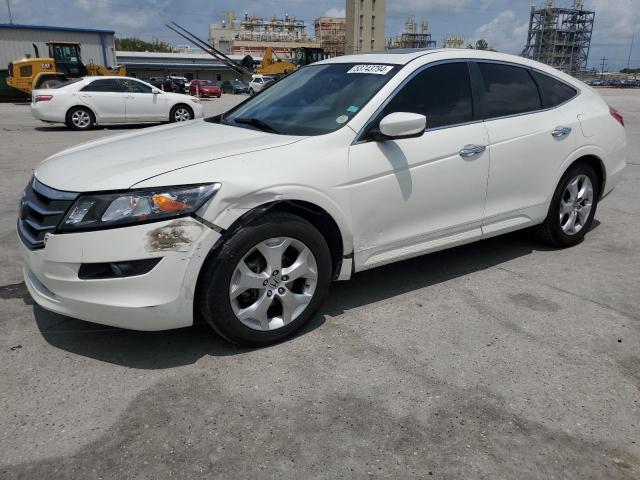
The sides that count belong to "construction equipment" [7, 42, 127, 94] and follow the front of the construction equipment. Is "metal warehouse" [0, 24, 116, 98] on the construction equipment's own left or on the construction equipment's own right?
on the construction equipment's own left

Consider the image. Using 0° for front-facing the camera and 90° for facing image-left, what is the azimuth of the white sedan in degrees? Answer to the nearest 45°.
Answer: approximately 270°

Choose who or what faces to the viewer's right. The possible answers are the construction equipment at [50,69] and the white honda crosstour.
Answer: the construction equipment

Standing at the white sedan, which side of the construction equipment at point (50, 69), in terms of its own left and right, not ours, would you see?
right

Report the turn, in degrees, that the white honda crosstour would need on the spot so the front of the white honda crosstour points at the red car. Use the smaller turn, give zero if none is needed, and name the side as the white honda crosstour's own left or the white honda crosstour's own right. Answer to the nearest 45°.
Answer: approximately 135° to the white honda crosstour's own right

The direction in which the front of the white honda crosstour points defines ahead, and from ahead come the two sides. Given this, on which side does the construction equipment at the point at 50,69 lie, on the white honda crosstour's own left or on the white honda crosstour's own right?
on the white honda crosstour's own right

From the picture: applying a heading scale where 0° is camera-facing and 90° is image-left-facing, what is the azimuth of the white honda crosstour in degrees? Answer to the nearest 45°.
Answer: approximately 45°

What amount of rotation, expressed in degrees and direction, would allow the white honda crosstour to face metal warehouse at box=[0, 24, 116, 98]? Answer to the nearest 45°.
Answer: approximately 90° to its right

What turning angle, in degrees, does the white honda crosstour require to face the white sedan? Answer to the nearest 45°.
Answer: approximately 90° to its right

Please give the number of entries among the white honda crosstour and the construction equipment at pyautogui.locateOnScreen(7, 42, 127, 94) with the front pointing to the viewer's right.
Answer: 1
